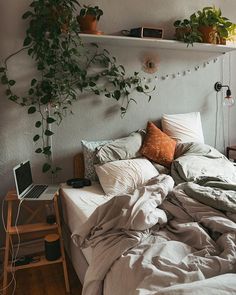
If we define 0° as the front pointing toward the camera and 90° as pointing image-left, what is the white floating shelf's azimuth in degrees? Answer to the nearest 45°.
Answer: approximately 0°

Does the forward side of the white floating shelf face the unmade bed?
yes

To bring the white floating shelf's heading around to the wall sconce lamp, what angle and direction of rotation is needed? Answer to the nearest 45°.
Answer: approximately 135° to its left
